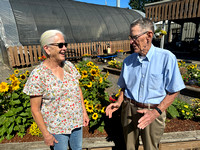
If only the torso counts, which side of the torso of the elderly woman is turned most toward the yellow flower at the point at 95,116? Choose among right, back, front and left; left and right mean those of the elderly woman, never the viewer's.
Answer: left

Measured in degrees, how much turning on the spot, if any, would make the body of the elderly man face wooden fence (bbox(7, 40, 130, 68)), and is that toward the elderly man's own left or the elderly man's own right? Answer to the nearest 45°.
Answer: approximately 90° to the elderly man's own right

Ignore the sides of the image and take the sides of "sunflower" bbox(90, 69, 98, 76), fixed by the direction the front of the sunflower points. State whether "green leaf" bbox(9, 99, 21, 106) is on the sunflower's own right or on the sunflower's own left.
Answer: on the sunflower's own right

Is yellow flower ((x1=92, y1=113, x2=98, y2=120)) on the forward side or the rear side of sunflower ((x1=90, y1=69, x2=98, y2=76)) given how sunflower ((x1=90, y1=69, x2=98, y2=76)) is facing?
on the forward side

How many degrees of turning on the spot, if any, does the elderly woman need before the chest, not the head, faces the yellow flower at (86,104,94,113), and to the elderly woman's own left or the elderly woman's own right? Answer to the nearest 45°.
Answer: approximately 90° to the elderly woman's own left

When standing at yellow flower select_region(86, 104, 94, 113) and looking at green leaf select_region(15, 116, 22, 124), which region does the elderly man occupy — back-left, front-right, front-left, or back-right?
back-left

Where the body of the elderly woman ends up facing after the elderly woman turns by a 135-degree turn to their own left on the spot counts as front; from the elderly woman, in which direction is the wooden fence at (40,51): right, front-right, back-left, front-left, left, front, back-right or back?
front

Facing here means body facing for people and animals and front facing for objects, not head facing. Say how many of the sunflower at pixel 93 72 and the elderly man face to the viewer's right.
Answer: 0

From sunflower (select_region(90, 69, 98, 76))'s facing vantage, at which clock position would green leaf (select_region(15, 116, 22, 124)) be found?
The green leaf is roughly at 2 o'clock from the sunflower.

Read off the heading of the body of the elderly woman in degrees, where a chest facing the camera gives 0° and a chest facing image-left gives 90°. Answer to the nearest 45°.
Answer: approximately 315°

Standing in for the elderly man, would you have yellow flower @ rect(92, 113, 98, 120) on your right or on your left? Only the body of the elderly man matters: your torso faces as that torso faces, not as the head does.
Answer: on your right

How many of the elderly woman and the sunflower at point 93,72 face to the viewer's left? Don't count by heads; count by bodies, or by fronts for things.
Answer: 0
